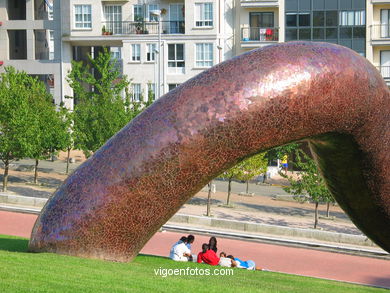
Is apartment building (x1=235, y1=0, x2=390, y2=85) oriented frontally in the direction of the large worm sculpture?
yes

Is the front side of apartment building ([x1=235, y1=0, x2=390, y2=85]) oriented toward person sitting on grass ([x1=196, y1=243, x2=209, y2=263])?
yes

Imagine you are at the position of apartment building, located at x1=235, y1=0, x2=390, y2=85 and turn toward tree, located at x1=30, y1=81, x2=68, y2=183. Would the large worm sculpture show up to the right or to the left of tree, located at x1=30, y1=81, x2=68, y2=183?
left

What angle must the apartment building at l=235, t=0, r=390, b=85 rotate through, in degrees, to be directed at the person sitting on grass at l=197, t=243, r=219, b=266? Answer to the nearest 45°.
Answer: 0° — it already faces them

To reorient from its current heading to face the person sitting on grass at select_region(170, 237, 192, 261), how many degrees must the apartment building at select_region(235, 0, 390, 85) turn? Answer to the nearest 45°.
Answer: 0° — it already faces them

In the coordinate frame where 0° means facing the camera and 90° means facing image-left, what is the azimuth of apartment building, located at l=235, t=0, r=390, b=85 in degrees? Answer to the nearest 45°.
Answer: approximately 0°

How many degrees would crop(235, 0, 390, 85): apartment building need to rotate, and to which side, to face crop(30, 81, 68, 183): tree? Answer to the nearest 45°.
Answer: approximately 45° to its right

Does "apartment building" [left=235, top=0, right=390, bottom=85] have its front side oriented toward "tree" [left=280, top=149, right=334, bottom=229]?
yes
